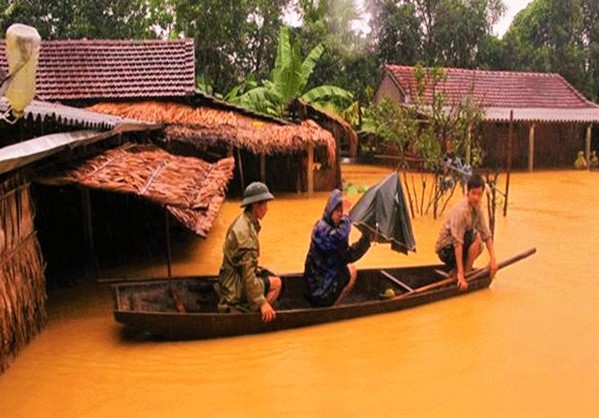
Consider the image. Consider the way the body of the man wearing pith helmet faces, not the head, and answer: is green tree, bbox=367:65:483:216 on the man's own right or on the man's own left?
on the man's own left

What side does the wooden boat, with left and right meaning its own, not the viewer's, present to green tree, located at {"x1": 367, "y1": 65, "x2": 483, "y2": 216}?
left

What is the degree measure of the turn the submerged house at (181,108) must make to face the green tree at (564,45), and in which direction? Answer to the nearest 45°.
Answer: approximately 135° to its left

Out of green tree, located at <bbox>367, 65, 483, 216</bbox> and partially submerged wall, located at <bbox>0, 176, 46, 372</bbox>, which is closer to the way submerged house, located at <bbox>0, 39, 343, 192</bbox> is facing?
the partially submerged wall

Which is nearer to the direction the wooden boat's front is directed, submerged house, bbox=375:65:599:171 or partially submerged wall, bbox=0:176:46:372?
the submerged house

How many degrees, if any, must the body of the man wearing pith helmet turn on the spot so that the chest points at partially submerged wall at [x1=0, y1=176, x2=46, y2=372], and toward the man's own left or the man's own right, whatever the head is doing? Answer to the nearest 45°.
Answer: approximately 180°

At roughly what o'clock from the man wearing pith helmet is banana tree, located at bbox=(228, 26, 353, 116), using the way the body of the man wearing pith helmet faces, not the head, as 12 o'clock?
The banana tree is roughly at 9 o'clock from the man wearing pith helmet.

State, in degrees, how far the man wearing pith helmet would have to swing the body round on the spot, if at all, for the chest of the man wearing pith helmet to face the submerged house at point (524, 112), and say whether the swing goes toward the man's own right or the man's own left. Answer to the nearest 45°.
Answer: approximately 45° to the man's own left

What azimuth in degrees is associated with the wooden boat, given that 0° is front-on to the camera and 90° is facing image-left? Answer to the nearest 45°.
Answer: approximately 270°

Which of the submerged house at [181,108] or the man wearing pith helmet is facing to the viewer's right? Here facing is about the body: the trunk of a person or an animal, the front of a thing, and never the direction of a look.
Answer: the man wearing pith helmet

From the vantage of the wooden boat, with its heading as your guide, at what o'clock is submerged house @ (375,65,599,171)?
The submerged house is roughly at 10 o'clock from the wooden boat.

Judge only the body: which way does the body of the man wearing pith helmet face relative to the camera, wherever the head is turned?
to the viewer's right
